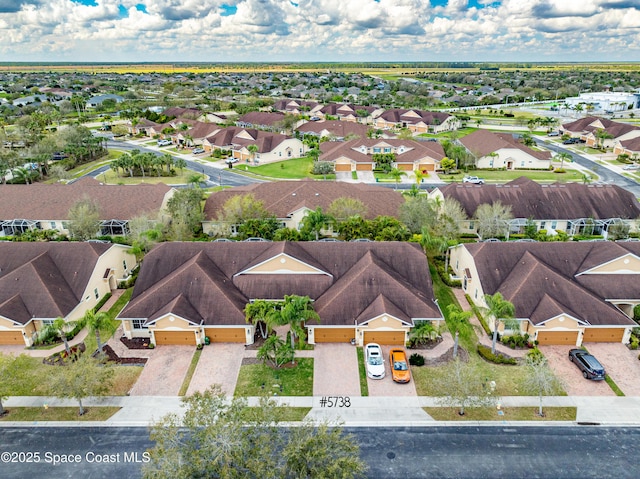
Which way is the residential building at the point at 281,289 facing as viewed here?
toward the camera

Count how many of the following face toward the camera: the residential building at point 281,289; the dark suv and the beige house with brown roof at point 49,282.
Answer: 2

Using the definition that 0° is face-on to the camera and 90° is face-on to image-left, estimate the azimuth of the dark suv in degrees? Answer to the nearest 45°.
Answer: approximately 135°

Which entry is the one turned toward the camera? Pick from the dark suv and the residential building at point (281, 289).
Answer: the residential building

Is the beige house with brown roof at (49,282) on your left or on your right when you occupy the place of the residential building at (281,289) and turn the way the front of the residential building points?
on your right

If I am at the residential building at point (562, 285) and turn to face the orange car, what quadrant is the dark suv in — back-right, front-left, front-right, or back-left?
front-left

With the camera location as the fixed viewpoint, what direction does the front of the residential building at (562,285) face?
facing the viewer

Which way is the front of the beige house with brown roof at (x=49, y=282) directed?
toward the camera

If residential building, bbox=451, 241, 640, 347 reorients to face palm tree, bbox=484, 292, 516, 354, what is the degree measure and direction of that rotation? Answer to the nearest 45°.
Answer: approximately 45° to its right

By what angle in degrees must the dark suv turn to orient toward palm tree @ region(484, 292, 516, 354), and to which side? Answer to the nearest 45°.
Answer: approximately 45° to its left

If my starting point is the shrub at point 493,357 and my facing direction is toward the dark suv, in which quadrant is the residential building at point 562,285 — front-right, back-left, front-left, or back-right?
front-left

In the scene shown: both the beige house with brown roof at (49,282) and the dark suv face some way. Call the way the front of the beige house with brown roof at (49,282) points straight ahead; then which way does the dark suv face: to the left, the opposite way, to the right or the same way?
the opposite way
